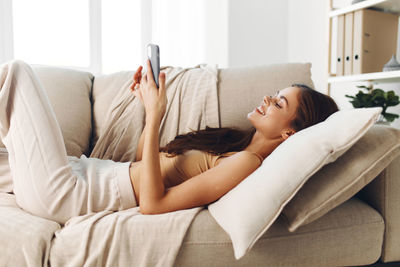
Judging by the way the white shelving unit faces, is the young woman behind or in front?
in front

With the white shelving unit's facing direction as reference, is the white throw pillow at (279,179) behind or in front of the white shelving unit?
in front

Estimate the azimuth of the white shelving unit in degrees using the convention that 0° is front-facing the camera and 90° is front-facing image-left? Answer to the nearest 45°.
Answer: approximately 45°

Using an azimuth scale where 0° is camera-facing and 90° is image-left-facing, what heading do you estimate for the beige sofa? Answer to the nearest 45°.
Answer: approximately 0°

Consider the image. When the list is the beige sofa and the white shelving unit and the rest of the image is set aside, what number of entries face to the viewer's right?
0

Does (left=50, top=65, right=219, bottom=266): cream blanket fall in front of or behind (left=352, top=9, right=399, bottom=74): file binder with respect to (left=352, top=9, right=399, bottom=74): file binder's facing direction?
in front

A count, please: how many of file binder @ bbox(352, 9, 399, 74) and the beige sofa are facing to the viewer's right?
0

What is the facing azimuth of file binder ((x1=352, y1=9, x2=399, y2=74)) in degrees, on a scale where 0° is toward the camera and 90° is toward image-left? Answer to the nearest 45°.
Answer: approximately 45°
